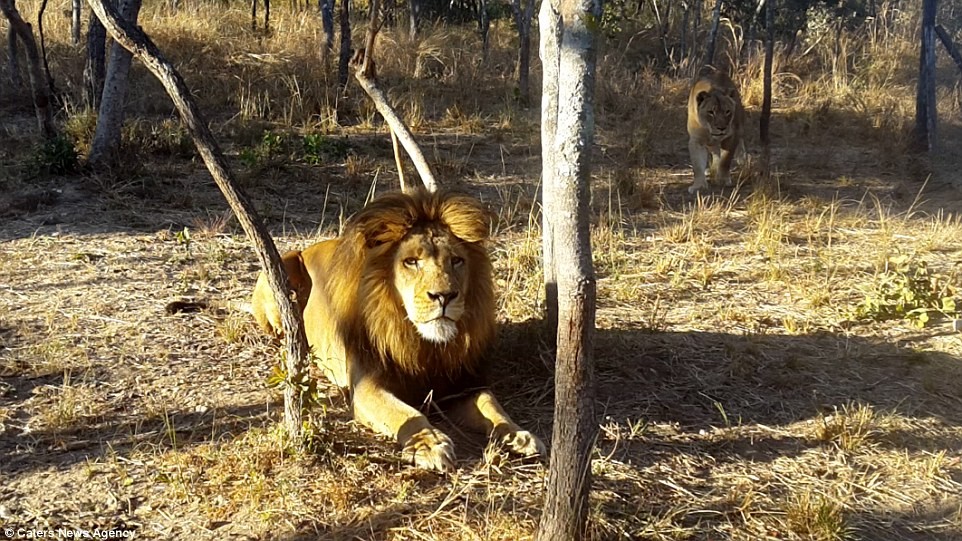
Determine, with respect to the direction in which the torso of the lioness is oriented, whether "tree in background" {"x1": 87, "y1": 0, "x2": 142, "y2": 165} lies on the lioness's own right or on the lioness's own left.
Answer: on the lioness's own right

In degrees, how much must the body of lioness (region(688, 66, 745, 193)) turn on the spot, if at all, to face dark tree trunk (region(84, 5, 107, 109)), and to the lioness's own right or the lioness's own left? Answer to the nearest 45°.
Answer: approximately 90° to the lioness's own right

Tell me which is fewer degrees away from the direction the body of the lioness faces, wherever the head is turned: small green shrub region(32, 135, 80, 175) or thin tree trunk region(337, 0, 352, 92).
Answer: the small green shrub

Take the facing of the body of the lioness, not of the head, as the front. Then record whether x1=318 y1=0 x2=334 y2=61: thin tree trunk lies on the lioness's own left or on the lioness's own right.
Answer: on the lioness's own right

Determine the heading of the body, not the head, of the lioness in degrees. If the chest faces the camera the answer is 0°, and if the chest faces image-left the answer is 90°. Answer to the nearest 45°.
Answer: approximately 0°

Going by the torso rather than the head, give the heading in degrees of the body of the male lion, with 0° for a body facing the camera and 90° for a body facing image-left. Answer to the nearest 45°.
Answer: approximately 315°

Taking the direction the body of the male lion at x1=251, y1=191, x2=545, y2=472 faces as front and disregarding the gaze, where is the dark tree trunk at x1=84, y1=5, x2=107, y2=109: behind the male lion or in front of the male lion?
behind

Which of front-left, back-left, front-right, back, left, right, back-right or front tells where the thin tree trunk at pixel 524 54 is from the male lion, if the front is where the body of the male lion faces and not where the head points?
back-left

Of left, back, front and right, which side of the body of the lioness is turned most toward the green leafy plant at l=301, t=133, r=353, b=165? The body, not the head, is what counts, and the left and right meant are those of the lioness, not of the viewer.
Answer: right

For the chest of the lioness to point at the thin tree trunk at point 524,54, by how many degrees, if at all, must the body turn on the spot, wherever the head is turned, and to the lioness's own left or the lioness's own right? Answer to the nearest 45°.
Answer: approximately 135° to the lioness's own right

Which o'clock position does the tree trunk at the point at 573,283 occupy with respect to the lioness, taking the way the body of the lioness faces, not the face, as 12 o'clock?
The tree trunk is roughly at 12 o'clock from the lioness.

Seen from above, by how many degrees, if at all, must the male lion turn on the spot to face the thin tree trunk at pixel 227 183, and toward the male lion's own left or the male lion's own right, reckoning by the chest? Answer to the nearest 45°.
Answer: approximately 90° to the male lion's own right

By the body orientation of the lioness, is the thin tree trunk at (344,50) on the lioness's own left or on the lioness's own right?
on the lioness's own right

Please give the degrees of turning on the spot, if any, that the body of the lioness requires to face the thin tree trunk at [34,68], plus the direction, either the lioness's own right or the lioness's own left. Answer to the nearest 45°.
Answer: approximately 45° to the lioness's own right

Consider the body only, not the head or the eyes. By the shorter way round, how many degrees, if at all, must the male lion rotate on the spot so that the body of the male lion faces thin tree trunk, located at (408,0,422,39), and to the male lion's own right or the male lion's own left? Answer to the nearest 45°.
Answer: approximately 135° to the male lion's own left

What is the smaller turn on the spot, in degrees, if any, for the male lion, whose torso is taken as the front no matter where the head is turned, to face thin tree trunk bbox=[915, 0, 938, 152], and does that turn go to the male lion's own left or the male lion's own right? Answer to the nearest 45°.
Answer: approximately 90° to the male lion's own left
